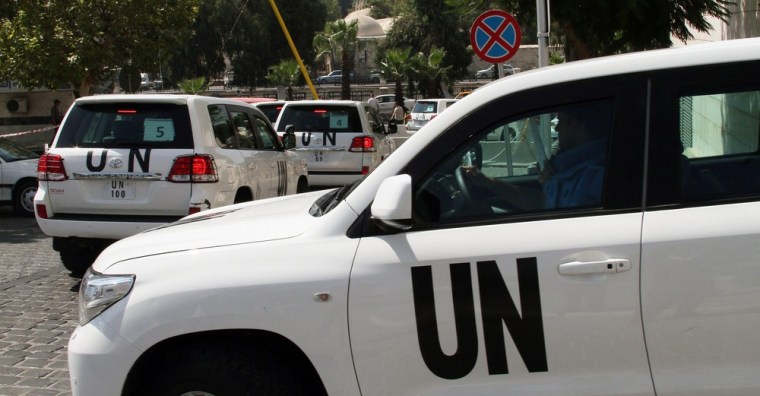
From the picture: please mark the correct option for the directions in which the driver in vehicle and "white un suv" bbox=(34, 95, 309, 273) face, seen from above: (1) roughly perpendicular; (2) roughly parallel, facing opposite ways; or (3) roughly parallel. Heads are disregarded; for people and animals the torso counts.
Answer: roughly perpendicular

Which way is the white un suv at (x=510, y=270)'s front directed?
to the viewer's left

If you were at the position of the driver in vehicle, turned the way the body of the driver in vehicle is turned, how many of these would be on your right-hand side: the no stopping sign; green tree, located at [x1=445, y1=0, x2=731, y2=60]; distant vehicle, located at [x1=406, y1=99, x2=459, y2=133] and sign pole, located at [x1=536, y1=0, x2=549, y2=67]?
4

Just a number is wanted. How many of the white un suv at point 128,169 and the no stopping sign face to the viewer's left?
0

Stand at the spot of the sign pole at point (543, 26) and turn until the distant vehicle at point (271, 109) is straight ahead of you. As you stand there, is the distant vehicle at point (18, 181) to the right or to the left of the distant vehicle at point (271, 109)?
left

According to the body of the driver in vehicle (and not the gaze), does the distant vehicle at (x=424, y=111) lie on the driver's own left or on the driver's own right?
on the driver's own right

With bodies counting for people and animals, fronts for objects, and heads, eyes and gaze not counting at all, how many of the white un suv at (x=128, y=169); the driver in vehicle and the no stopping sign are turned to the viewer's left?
1

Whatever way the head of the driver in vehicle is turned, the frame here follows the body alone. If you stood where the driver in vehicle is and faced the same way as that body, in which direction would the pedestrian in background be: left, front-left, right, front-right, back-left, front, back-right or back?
front-right

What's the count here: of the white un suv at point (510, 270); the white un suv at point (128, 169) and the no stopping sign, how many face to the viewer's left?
1

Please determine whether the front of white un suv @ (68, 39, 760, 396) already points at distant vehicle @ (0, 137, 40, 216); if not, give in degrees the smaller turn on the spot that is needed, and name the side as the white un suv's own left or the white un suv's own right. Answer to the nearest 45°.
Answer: approximately 45° to the white un suv's own right

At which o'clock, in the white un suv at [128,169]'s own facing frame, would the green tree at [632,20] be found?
The green tree is roughly at 1 o'clock from the white un suv.

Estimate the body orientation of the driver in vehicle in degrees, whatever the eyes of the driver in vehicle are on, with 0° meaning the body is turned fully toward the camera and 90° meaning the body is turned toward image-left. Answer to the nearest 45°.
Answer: approximately 90°

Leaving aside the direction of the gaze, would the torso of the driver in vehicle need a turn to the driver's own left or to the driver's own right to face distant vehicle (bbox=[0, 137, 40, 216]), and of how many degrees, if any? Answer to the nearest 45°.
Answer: approximately 45° to the driver's own right

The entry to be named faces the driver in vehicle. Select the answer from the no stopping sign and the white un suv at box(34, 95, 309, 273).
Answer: the no stopping sign

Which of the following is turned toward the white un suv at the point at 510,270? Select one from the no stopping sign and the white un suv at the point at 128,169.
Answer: the no stopping sign

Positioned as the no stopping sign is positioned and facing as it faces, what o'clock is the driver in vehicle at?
The driver in vehicle is roughly at 12 o'clock from the no stopping sign.

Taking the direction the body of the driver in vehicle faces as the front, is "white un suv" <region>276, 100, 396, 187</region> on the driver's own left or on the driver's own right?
on the driver's own right
